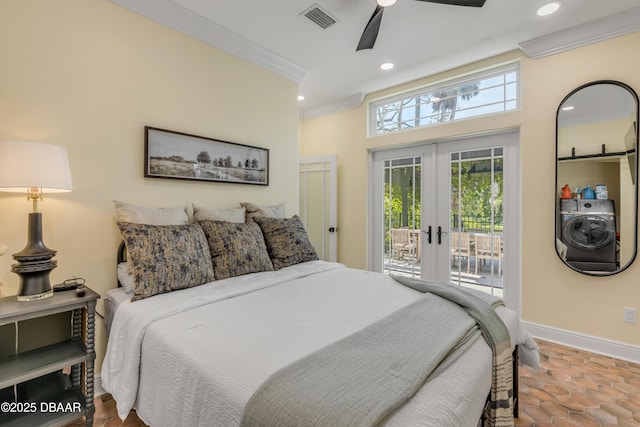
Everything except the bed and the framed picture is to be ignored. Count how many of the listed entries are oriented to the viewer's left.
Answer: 0

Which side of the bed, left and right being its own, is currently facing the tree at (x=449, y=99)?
left

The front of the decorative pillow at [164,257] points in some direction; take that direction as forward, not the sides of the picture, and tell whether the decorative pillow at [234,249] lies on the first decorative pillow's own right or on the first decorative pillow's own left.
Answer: on the first decorative pillow's own left

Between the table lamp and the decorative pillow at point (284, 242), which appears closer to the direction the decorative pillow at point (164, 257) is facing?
the decorative pillow

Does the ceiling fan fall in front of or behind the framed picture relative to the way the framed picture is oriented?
in front

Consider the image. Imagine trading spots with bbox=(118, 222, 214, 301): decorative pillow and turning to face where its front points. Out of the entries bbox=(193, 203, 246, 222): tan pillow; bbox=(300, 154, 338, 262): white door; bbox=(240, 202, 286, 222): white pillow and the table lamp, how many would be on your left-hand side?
3

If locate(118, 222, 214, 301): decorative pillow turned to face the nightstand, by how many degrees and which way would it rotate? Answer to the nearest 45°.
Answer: approximately 135° to its right

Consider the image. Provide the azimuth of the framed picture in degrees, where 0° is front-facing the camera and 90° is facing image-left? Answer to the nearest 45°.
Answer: approximately 315°

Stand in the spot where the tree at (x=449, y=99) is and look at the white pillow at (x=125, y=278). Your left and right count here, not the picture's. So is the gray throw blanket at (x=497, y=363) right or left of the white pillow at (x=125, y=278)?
left

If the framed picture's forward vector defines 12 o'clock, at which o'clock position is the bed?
The bed is roughly at 1 o'clock from the framed picture.

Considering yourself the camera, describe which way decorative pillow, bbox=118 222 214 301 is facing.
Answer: facing the viewer and to the right of the viewer

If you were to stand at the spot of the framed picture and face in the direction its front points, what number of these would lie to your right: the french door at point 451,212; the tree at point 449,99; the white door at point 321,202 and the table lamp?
1

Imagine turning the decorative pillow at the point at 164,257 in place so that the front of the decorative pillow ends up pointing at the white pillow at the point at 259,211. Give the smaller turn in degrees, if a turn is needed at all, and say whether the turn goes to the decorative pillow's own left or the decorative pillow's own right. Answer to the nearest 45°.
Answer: approximately 90° to the decorative pillow's own left
